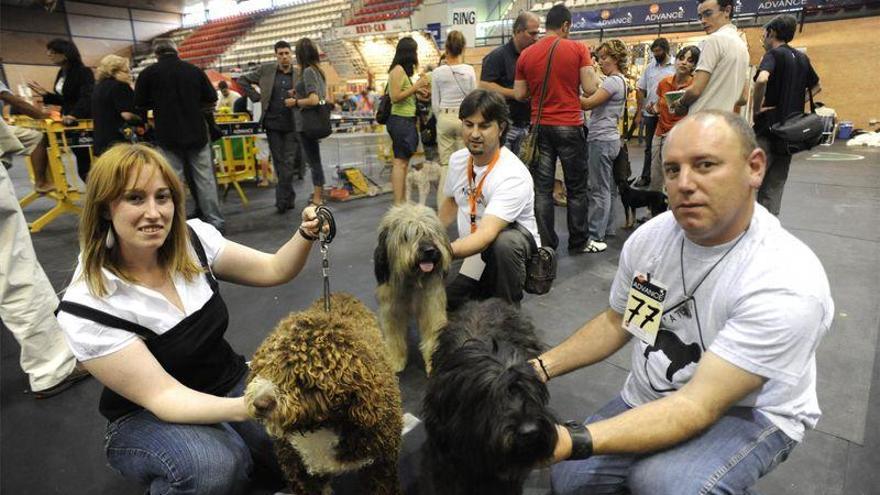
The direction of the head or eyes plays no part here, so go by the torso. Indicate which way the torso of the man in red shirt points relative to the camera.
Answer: away from the camera

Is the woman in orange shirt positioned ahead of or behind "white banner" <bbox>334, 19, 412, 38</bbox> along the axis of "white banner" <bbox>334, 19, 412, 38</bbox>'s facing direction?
ahead

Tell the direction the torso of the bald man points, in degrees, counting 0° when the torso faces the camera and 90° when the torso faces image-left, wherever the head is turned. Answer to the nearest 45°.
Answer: approximately 45°

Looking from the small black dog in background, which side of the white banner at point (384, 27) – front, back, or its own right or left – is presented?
front

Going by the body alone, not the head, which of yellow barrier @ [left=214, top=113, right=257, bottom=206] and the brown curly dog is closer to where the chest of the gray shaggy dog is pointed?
the brown curly dog

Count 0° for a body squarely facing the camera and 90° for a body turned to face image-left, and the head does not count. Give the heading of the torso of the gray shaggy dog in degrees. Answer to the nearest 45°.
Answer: approximately 0°

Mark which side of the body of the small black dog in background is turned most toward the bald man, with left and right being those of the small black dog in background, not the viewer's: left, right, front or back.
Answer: left

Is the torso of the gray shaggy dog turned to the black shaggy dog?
yes

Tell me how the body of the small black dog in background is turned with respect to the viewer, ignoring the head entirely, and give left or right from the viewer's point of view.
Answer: facing to the left of the viewer

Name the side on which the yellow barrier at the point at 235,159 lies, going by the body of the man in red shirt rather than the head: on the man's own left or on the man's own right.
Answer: on the man's own left

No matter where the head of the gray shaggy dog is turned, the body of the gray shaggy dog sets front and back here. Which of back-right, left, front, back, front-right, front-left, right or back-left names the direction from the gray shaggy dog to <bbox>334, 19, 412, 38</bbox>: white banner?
back

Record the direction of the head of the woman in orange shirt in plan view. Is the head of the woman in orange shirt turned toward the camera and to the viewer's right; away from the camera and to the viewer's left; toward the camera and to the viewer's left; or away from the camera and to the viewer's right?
toward the camera and to the viewer's left
